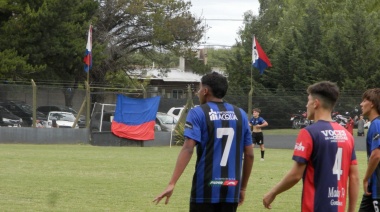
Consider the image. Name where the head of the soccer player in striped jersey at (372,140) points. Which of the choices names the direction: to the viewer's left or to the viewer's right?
to the viewer's left

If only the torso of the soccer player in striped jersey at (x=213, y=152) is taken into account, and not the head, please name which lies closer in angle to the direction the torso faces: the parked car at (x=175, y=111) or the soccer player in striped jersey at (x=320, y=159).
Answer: the parked car

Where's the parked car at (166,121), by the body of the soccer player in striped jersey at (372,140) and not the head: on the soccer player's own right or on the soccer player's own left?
on the soccer player's own right

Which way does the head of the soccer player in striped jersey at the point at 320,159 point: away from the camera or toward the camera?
away from the camera

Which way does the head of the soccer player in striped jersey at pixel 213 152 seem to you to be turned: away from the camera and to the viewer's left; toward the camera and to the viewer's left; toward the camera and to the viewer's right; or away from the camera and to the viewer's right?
away from the camera and to the viewer's left

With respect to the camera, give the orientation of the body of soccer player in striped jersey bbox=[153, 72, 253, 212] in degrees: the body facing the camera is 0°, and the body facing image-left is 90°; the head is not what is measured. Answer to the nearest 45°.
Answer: approximately 135°

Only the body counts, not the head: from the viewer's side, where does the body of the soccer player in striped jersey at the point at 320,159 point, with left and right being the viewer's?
facing away from the viewer and to the left of the viewer

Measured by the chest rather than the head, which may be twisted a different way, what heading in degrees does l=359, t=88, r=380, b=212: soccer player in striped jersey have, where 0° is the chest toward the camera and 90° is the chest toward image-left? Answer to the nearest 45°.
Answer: approximately 90°
